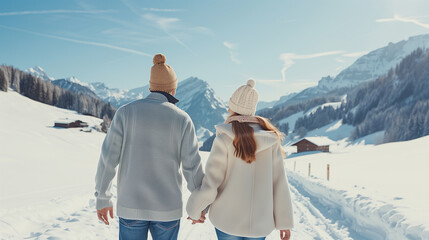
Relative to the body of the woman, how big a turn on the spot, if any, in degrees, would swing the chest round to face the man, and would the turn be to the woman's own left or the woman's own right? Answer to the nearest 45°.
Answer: approximately 90° to the woman's own left

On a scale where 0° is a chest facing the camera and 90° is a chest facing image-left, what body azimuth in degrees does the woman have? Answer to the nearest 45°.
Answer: approximately 180°
